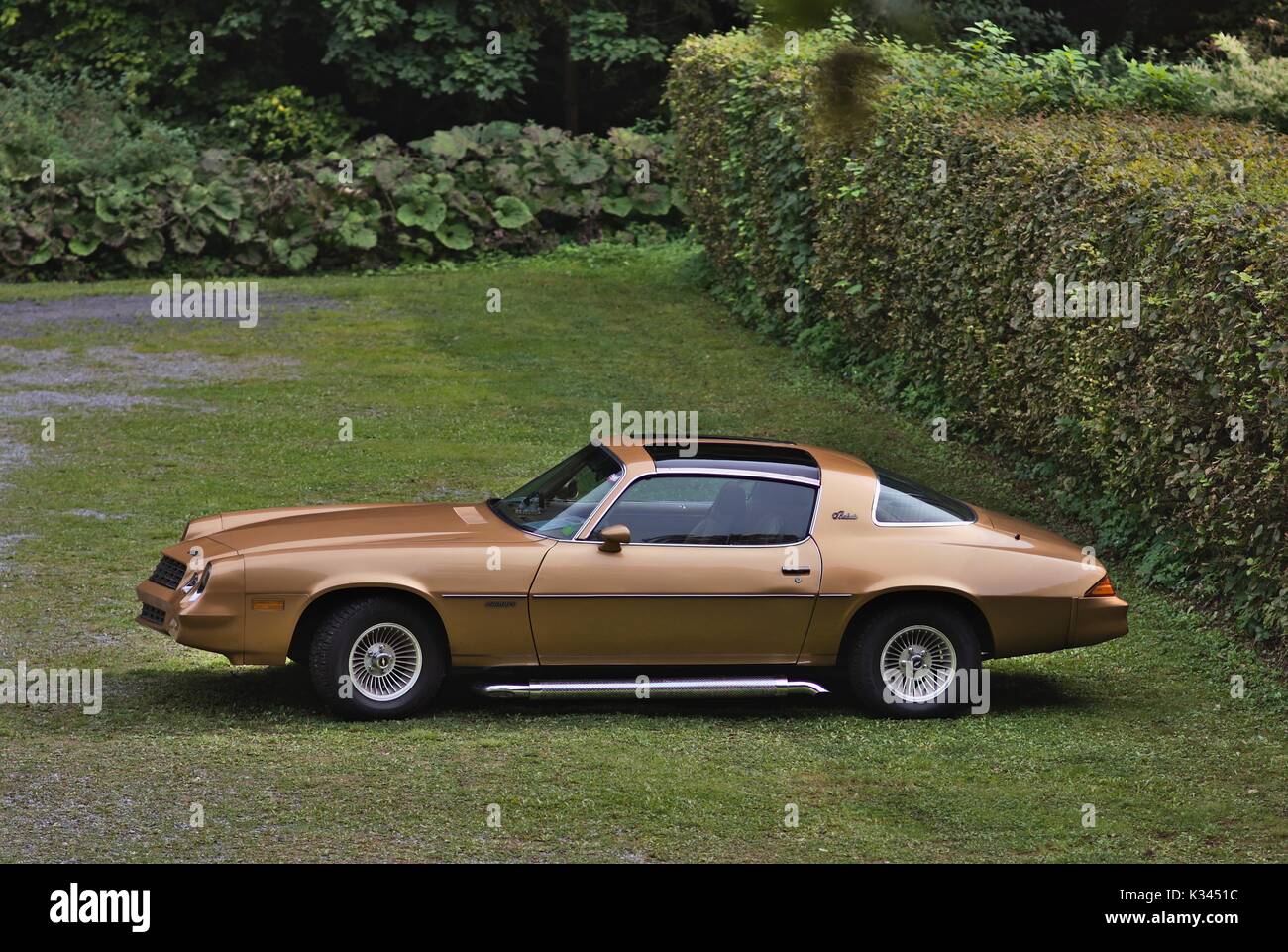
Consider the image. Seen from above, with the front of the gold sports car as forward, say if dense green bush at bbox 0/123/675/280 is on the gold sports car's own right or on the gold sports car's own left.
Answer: on the gold sports car's own right

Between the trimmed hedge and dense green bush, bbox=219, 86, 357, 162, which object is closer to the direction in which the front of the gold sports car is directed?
the dense green bush

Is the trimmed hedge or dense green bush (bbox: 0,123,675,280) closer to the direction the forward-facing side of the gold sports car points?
the dense green bush

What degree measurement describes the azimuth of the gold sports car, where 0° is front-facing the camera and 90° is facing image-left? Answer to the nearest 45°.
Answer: approximately 90°

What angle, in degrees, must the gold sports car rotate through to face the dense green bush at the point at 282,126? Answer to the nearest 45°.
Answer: approximately 90° to its right

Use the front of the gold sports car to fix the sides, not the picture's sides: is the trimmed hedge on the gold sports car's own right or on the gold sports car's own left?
on the gold sports car's own right

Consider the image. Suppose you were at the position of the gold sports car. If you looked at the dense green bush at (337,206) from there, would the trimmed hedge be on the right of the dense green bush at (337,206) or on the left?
right
